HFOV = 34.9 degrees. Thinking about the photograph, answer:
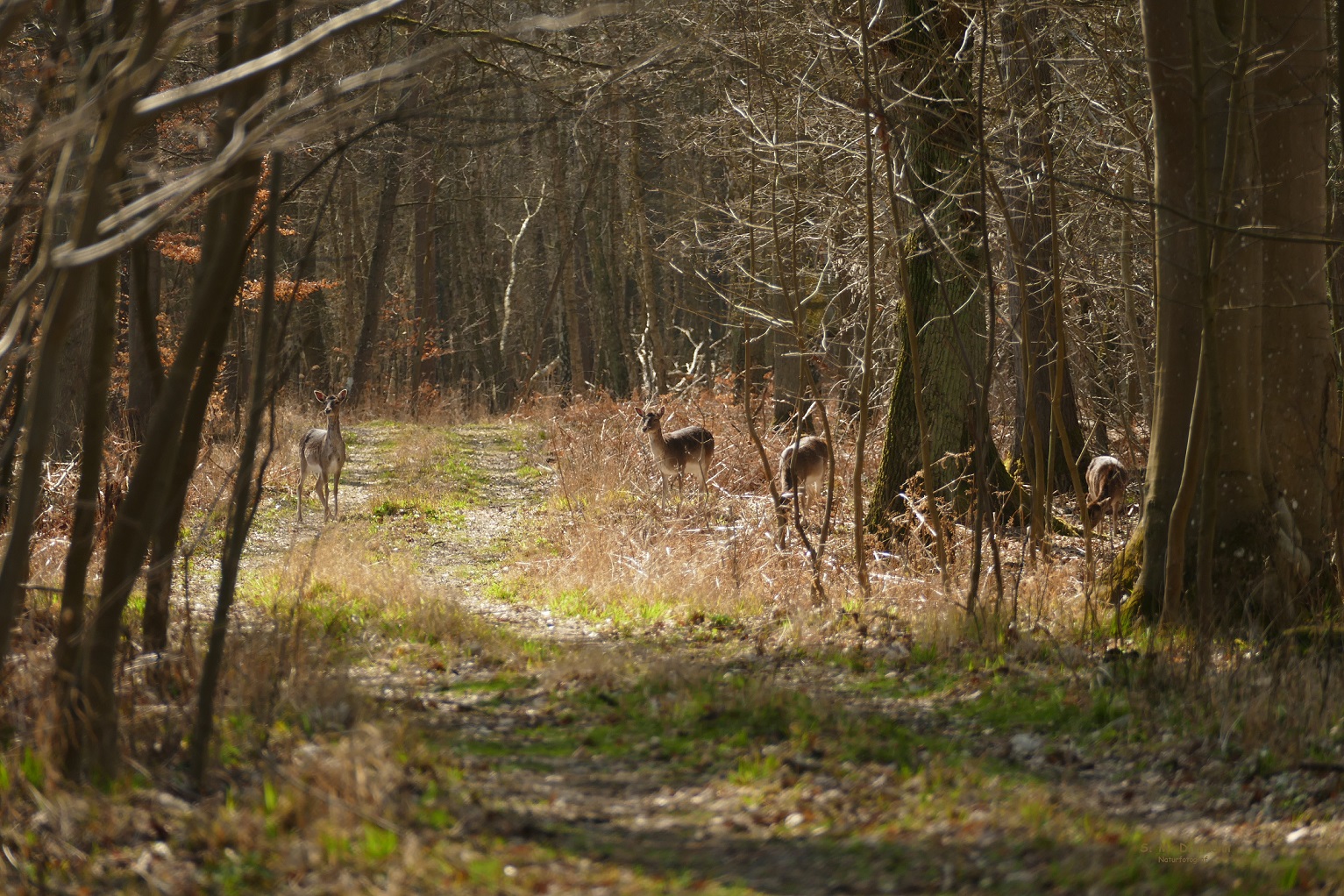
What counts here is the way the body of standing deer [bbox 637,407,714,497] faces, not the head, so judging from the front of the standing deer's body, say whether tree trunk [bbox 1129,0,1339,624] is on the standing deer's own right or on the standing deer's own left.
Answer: on the standing deer's own left

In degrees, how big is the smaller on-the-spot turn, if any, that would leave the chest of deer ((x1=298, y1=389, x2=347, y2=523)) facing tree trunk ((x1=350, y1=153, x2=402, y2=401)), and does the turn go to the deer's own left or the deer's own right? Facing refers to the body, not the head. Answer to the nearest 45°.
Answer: approximately 135° to the deer's own left

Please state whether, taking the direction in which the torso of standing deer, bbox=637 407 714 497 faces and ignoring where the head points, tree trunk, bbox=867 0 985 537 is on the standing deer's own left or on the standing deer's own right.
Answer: on the standing deer's own left

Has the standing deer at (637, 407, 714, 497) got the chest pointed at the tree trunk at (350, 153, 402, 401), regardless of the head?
no

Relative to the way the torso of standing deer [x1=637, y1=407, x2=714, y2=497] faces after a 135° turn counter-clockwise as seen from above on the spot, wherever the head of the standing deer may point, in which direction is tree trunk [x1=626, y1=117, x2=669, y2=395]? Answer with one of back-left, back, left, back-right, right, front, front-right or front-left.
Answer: left

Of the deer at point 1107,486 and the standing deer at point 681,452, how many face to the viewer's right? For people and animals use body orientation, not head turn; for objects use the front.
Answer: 0

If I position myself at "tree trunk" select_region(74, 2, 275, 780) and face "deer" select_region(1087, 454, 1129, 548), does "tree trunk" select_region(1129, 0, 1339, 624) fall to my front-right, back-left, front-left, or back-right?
front-right

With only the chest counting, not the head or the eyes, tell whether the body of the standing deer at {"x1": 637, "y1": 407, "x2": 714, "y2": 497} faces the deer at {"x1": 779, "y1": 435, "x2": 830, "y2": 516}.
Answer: no

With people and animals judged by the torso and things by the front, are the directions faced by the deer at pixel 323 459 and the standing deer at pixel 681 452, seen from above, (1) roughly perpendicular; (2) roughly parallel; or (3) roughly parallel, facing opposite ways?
roughly perpendicular

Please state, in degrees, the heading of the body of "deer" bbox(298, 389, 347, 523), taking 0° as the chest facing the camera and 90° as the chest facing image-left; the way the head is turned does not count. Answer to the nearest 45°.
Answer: approximately 315°

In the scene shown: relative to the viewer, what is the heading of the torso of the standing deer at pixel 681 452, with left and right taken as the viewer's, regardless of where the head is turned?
facing the viewer and to the left of the viewer
